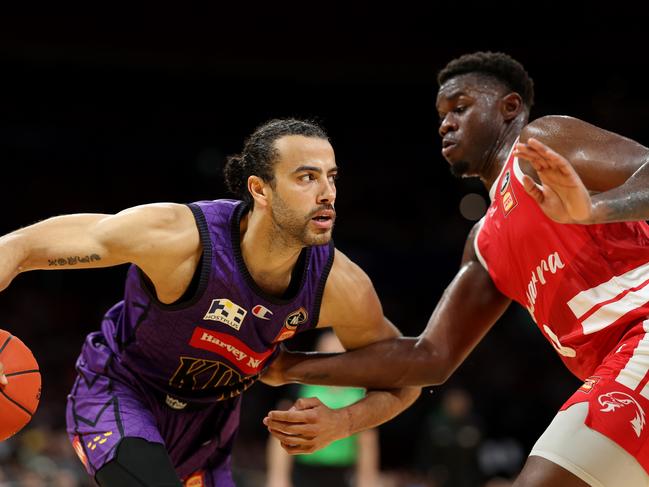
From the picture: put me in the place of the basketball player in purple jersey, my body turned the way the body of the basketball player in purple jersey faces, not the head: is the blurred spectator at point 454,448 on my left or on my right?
on my left

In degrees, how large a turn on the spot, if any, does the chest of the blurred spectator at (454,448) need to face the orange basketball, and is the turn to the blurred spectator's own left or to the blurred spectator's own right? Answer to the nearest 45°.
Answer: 0° — they already face it

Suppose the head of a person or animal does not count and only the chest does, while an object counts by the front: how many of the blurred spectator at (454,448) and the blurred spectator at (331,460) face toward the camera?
2

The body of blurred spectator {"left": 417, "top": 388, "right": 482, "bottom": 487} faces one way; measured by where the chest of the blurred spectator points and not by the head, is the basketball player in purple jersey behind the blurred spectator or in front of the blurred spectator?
in front

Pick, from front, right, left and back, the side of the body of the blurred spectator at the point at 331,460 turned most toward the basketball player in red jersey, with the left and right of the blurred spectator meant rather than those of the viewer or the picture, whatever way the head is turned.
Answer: front

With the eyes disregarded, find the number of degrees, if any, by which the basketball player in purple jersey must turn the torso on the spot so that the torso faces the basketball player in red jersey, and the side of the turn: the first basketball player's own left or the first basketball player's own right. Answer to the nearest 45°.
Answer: approximately 45° to the first basketball player's own left

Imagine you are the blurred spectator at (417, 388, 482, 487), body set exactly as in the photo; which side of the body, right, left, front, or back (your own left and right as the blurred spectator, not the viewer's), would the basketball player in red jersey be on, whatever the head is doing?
front

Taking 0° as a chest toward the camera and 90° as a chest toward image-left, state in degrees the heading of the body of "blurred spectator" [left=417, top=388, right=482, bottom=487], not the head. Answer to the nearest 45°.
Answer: approximately 0°

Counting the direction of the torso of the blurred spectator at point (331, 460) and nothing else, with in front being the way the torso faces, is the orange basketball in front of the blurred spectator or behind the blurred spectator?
in front

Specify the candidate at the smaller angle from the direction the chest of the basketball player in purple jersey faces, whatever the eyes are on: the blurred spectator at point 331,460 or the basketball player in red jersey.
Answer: the basketball player in red jersey
